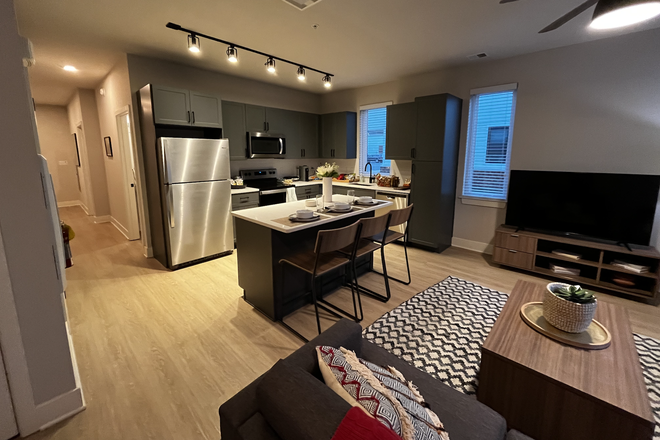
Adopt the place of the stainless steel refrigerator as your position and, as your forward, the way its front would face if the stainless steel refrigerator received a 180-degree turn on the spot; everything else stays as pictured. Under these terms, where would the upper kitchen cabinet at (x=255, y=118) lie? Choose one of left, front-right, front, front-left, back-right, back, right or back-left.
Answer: right

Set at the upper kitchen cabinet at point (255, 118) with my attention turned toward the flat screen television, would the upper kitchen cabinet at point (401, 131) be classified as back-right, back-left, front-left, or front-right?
front-left

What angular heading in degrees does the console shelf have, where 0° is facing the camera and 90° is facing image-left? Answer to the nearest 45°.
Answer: approximately 45°

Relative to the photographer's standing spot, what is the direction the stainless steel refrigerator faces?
facing the viewer and to the right of the viewer

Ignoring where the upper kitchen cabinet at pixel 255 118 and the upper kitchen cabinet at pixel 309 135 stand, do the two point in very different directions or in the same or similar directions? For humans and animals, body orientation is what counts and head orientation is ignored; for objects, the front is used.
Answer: same or similar directions

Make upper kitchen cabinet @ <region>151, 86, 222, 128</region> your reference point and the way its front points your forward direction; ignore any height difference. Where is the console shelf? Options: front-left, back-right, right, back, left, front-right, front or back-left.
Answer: front

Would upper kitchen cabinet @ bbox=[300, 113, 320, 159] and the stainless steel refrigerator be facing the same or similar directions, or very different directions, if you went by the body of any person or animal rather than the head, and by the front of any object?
same or similar directions

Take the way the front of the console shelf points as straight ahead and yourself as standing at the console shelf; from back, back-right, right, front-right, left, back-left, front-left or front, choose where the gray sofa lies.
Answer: front-left

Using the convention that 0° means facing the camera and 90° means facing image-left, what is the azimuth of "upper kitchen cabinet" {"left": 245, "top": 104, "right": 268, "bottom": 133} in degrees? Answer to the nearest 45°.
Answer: approximately 315°

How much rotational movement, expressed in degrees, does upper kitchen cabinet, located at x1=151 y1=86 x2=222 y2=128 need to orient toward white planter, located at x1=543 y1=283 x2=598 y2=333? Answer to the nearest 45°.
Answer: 0° — it already faces it

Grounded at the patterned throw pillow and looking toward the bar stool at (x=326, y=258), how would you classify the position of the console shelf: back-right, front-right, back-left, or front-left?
front-right

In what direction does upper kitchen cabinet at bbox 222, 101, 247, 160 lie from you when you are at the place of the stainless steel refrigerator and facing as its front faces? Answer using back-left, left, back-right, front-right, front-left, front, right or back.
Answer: left

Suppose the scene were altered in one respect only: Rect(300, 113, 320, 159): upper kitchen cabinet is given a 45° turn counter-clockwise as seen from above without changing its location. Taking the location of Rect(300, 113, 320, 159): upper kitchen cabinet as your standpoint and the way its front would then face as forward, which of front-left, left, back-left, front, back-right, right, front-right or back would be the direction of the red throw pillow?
right
